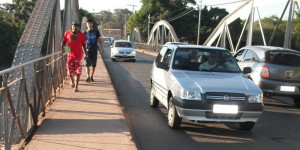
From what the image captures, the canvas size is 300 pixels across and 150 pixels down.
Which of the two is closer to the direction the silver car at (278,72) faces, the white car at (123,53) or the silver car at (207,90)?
the white car

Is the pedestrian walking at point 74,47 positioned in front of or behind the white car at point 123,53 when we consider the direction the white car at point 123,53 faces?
in front

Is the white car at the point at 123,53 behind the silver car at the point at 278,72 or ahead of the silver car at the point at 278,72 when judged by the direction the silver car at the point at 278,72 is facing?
ahead

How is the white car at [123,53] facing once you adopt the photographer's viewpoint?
facing the viewer

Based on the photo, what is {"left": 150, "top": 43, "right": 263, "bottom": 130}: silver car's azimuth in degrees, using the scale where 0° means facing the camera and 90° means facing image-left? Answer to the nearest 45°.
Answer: approximately 315°

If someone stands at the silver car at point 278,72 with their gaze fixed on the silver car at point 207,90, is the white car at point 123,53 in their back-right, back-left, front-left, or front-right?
back-right

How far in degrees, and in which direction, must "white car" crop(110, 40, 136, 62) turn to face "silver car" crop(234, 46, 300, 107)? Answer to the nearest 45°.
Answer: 0° — it already faces it

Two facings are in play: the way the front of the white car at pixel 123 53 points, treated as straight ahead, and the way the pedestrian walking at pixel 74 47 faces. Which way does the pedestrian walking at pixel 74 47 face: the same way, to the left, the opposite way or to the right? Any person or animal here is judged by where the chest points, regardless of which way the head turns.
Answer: the same way

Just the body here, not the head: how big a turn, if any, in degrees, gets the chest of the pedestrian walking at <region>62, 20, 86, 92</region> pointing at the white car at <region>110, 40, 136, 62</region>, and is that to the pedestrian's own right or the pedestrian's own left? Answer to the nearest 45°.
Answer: approximately 180°

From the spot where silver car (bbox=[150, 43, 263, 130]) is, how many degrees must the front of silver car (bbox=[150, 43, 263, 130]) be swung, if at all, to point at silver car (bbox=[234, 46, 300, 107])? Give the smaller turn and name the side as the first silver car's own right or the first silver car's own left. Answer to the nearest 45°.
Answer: approximately 90° to the first silver car's own left

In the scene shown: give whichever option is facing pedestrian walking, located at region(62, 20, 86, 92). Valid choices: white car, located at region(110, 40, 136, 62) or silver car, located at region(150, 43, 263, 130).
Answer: the white car

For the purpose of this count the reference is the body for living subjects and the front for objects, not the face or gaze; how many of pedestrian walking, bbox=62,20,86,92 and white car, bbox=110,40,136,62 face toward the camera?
2

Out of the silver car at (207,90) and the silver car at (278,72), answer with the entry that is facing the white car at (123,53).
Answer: the silver car at (278,72)

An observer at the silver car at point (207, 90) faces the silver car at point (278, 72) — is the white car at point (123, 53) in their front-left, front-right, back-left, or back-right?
front-left

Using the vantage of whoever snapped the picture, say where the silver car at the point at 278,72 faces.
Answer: facing away from the viewer and to the left of the viewer
